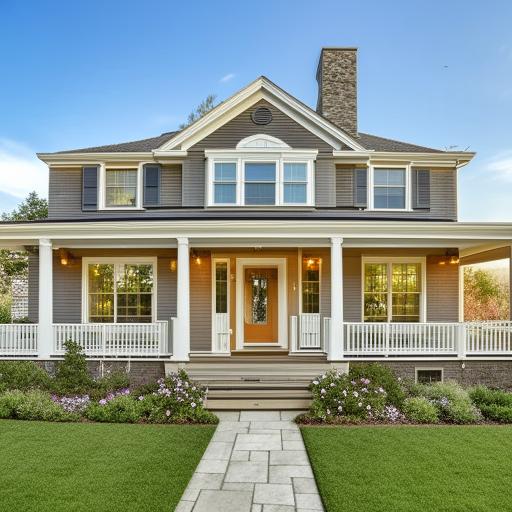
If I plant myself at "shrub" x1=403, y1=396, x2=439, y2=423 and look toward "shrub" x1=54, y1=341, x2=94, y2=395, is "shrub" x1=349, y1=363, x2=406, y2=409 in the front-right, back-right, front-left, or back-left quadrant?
front-right

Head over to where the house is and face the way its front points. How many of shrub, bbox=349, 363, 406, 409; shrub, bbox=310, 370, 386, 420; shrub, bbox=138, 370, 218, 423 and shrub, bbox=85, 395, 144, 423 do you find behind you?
0

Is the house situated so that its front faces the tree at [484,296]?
no

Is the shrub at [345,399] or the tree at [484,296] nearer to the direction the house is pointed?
the shrub

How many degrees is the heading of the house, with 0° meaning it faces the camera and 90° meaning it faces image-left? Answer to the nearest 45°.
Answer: approximately 0°

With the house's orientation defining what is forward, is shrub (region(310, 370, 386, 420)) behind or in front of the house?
in front

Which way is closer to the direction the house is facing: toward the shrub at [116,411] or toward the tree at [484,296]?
the shrub

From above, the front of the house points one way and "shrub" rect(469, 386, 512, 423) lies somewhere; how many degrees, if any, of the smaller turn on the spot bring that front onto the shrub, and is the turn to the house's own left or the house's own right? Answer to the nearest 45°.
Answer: approximately 45° to the house's own left

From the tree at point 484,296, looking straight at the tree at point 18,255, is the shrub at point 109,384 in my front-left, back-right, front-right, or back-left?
front-left

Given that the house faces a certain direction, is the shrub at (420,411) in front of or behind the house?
in front

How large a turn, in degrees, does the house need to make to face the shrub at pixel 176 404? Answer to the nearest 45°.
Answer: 0° — it already faces it

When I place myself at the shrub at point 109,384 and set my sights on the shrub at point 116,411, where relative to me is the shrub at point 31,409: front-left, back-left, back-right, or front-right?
front-right

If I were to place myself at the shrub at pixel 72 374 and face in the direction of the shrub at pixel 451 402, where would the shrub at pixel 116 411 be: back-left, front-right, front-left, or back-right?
front-right
